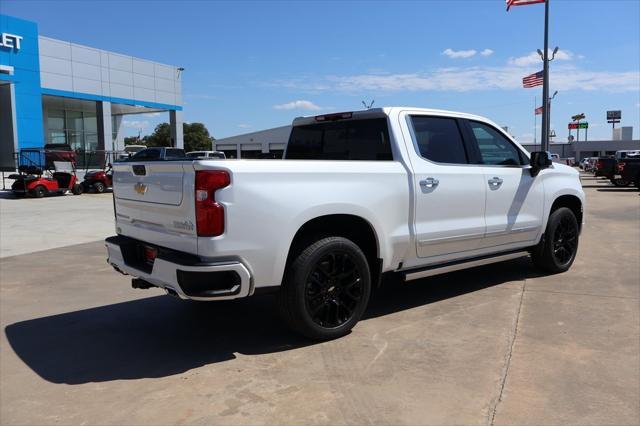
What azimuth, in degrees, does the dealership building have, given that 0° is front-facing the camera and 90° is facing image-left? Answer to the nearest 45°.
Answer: approximately 315°

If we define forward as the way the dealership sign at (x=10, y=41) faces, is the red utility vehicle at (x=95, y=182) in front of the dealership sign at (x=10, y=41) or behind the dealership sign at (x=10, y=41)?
in front

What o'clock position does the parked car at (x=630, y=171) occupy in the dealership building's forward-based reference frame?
The parked car is roughly at 12 o'clock from the dealership building.

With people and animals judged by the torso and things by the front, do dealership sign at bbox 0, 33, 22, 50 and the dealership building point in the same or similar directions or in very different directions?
same or similar directions

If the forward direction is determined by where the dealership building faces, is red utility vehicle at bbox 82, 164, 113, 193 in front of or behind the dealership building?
in front

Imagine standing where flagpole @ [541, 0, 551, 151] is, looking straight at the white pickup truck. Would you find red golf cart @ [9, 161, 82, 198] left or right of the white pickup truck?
right

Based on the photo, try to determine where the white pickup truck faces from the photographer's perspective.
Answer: facing away from the viewer and to the right of the viewer

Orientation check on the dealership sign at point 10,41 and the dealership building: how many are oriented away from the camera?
0

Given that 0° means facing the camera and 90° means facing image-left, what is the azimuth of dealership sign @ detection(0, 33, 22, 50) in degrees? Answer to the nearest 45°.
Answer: approximately 315°

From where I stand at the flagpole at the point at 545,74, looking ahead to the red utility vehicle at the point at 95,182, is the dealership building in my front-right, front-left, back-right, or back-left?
front-right

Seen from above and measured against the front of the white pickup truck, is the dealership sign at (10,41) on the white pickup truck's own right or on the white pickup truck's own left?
on the white pickup truck's own left

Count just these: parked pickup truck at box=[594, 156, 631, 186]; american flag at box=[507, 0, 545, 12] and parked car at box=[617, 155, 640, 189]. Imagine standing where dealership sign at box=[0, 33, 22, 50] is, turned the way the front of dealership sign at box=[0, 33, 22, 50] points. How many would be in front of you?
3

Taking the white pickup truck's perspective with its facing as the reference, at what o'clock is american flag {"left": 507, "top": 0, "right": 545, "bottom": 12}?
The american flag is roughly at 11 o'clock from the white pickup truck.
